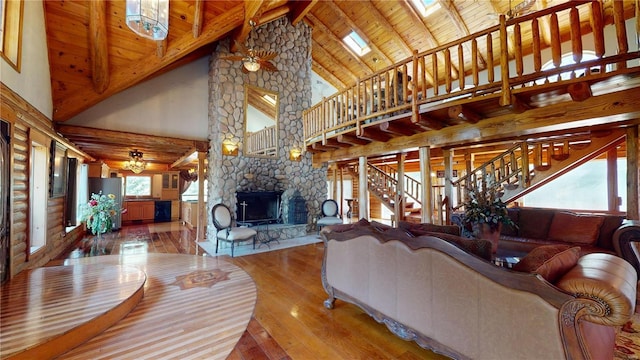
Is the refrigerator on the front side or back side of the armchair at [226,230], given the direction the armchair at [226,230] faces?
on the back side

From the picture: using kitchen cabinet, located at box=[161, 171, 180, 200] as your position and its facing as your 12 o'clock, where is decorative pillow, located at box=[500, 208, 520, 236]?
The decorative pillow is roughly at 11 o'clock from the kitchen cabinet.

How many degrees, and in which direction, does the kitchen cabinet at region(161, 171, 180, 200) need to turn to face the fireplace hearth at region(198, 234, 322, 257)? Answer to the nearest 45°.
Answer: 0° — it already faces it

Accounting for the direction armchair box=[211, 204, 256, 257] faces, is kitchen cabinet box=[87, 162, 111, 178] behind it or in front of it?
behind

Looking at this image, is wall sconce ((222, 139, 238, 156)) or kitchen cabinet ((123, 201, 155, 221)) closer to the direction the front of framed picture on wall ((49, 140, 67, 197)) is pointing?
the wall sconce

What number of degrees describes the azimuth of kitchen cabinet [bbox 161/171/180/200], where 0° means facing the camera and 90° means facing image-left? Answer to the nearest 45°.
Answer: approximately 0°

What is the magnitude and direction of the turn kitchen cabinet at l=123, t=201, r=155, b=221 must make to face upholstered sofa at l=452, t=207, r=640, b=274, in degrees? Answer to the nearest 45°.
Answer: approximately 45° to its left

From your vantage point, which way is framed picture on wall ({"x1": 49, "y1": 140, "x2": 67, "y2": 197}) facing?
to the viewer's right

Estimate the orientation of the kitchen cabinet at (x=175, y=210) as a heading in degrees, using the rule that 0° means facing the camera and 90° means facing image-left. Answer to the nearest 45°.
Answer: approximately 0°
